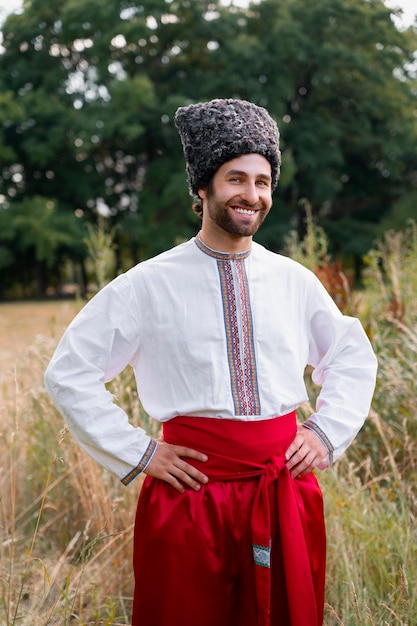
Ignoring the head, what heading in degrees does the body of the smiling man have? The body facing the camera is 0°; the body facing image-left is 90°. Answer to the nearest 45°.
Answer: approximately 0°
